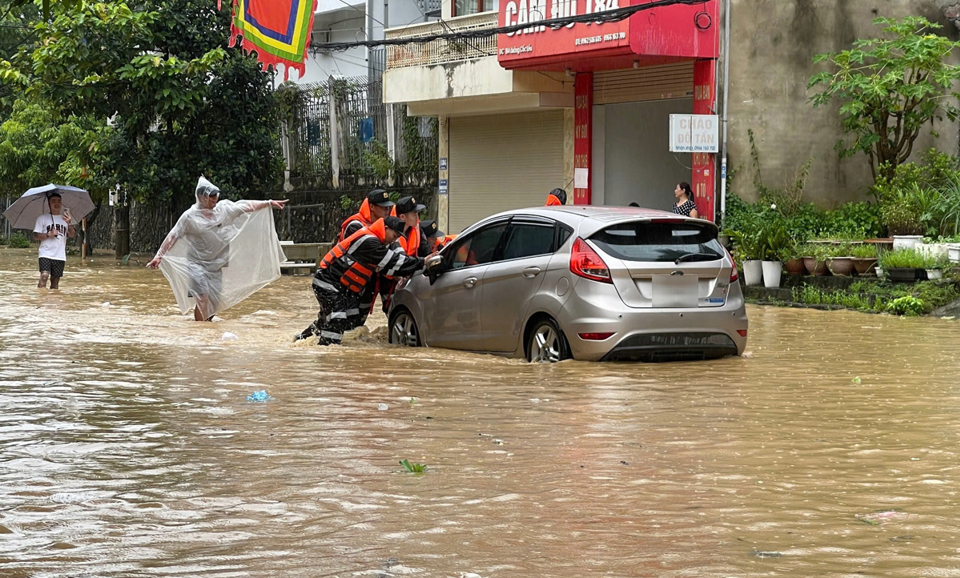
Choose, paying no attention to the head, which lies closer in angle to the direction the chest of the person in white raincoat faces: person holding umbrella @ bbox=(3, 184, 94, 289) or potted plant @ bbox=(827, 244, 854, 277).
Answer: the potted plant

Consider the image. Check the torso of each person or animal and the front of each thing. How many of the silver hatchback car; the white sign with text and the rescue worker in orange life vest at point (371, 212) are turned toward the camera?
1

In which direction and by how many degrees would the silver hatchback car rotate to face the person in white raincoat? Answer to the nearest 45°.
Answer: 0° — it already faces them

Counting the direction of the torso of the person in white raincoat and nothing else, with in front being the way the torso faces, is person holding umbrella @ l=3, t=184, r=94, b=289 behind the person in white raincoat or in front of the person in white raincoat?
behind

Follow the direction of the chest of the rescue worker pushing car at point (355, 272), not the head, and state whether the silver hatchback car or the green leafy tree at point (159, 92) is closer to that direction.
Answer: the silver hatchback car

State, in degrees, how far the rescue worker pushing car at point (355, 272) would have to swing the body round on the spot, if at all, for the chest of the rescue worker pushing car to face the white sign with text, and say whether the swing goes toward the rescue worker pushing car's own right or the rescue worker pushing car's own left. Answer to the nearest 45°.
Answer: approximately 45° to the rescue worker pushing car's own left

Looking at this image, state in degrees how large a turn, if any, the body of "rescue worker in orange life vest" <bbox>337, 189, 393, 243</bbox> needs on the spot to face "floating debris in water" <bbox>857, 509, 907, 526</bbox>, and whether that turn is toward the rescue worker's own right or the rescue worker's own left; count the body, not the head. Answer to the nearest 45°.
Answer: approximately 90° to the rescue worker's own right

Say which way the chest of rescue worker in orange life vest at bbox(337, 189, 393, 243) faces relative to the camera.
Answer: to the viewer's right

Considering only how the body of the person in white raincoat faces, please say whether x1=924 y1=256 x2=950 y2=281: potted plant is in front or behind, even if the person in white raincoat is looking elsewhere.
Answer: in front

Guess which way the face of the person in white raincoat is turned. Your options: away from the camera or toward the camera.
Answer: toward the camera

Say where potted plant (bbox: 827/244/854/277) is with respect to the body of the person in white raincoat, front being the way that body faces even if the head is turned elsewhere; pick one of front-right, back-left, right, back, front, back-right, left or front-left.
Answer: front-left

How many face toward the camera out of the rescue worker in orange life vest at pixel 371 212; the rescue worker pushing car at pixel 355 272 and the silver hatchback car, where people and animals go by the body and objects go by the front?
0

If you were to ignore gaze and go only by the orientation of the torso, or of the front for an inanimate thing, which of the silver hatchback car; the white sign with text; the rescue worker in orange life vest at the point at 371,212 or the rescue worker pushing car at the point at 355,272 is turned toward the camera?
the white sign with text

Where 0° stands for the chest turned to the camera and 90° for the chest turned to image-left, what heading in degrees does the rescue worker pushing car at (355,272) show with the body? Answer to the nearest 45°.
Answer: approximately 270°

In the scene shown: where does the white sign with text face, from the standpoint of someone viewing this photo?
facing the viewer

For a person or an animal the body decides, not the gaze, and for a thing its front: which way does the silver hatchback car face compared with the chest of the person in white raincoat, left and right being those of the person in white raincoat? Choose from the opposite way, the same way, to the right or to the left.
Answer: the opposite way

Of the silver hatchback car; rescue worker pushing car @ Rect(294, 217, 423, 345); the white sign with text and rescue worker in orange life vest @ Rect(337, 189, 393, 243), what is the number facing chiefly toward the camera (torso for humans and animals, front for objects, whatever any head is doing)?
1

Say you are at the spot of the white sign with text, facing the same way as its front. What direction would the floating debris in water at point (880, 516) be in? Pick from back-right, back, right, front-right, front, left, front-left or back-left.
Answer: front

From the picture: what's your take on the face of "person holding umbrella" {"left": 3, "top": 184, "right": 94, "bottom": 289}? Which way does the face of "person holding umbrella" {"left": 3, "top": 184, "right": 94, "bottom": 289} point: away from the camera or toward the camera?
toward the camera

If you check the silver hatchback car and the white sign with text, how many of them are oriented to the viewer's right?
0

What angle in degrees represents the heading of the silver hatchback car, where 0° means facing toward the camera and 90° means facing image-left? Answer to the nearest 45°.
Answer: approximately 135°

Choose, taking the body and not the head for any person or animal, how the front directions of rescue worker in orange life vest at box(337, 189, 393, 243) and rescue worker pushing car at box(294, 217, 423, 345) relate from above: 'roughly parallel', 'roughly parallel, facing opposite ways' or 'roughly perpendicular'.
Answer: roughly parallel
